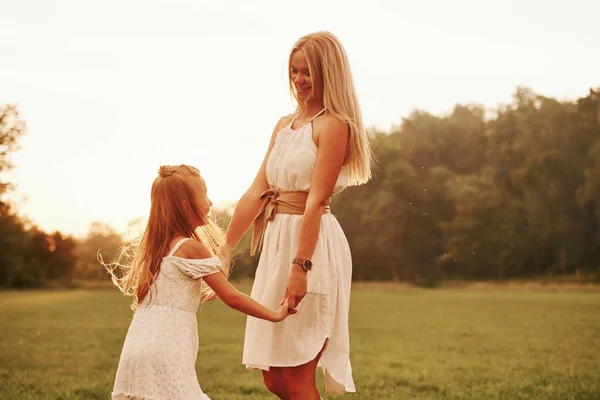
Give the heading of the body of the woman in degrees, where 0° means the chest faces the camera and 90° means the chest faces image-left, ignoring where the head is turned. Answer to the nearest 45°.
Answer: approximately 45°

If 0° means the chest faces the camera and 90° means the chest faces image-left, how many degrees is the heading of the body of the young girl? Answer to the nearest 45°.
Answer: approximately 225°

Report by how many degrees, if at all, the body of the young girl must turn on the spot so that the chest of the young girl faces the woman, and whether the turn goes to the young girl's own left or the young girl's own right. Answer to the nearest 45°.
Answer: approximately 45° to the young girl's own right

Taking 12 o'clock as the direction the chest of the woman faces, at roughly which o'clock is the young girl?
The young girl is roughly at 1 o'clock from the woman.
